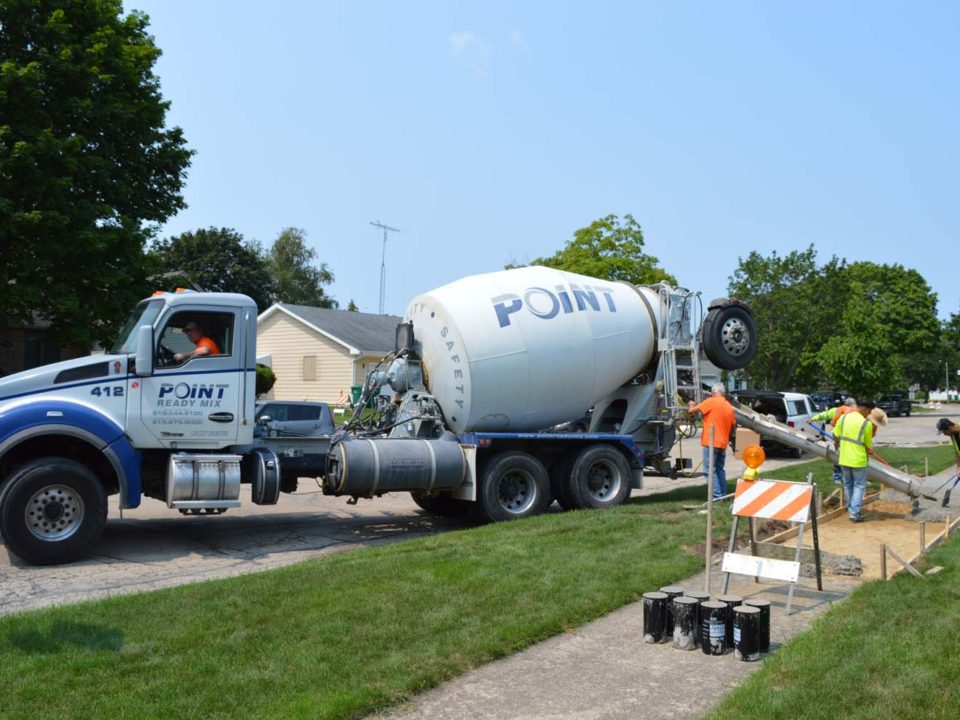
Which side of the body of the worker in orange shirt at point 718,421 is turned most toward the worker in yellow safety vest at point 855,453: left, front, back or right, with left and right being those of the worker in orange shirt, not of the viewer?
right

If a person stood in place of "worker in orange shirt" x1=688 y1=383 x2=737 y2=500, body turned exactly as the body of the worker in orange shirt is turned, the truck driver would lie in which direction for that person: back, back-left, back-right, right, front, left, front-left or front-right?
back-left

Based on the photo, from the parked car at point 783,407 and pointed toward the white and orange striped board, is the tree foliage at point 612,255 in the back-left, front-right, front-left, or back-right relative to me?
back-right

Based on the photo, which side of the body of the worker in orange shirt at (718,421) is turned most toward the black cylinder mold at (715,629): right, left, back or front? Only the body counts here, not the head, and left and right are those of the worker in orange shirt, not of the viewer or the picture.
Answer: back

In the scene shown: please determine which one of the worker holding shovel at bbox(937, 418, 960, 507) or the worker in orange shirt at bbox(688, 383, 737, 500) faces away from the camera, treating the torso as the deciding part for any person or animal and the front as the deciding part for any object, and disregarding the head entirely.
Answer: the worker in orange shirt

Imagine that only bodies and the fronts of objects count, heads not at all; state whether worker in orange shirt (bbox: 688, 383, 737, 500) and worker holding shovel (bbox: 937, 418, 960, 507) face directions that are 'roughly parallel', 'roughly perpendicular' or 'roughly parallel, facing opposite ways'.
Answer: roughly perpendicular

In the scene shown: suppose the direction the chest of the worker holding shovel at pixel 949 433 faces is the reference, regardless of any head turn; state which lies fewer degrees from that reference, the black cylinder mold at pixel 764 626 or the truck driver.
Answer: the truck driver

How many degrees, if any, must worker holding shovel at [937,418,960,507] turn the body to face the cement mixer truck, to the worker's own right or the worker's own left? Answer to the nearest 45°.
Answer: approximately 45° to the worker's own left

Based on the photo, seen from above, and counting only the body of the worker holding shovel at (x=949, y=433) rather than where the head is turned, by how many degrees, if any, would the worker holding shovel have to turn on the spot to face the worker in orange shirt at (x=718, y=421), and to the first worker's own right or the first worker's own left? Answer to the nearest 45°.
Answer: approximately 45° to the first worker's own left

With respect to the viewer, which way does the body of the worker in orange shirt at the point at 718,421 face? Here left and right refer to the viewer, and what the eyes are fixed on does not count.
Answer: facing away from the viewer

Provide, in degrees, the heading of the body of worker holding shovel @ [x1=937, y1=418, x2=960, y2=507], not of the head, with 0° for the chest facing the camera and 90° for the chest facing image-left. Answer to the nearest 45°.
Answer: approximately 90°
